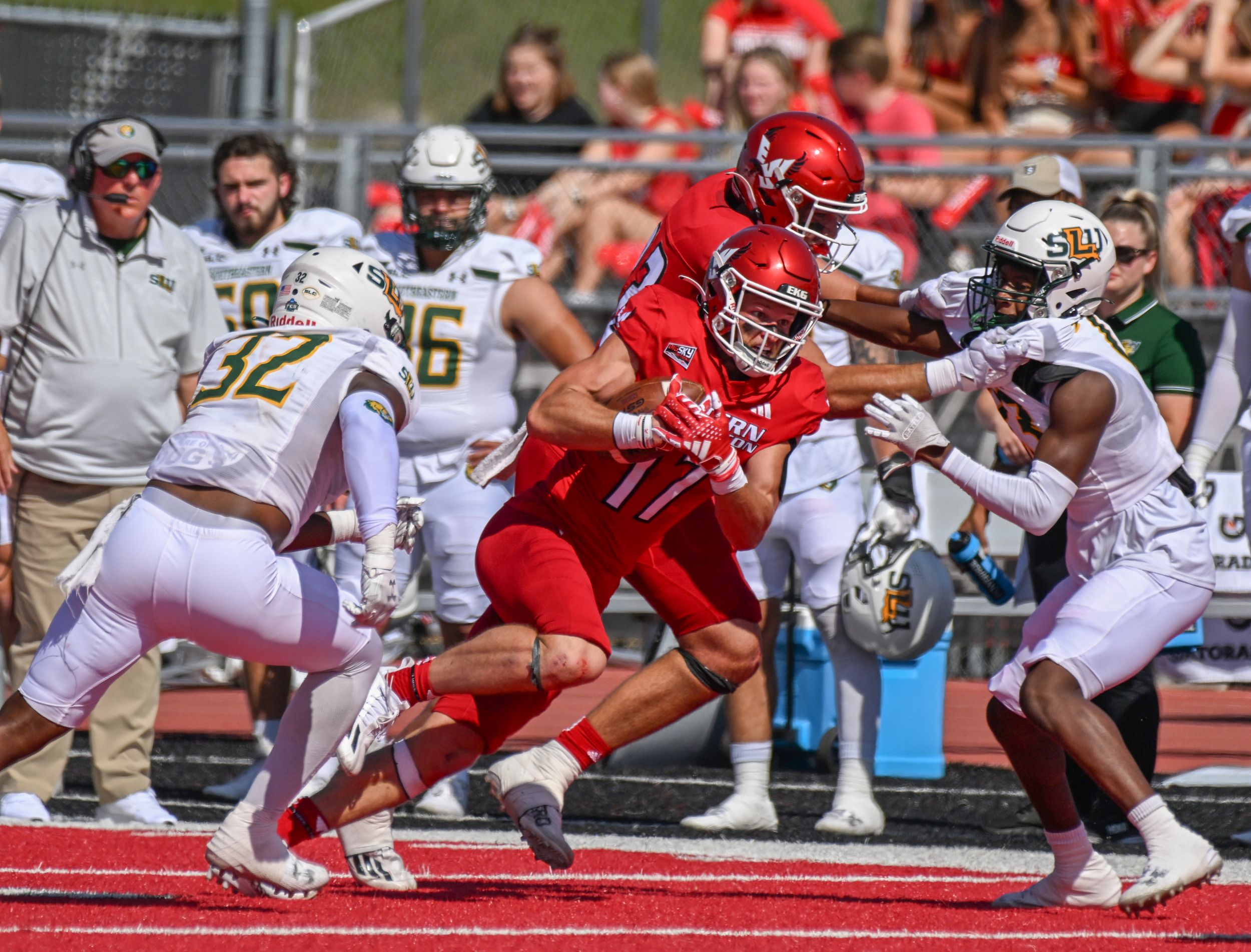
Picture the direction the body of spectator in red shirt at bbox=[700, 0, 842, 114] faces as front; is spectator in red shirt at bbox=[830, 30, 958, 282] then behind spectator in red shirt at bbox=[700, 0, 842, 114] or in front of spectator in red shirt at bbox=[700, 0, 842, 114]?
in front

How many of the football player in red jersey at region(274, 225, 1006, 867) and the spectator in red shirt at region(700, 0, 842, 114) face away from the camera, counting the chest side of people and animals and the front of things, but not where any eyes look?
0

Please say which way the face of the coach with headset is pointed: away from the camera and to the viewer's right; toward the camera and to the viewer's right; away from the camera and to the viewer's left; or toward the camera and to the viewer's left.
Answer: toward the camera and to the viewer's right

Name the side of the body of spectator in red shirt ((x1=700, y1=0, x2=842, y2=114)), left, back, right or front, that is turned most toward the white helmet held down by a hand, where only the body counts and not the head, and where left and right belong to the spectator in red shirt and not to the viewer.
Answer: front

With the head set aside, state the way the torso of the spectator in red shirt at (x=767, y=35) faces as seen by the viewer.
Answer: toward the camera

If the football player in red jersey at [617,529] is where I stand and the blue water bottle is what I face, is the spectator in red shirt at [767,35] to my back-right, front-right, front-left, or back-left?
front-left

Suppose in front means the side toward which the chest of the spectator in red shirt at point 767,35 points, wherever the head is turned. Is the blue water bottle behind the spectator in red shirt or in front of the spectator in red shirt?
in front

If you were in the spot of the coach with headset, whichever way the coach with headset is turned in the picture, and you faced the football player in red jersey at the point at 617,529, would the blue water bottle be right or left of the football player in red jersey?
left

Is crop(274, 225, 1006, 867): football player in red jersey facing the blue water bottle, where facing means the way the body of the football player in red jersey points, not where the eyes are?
no
